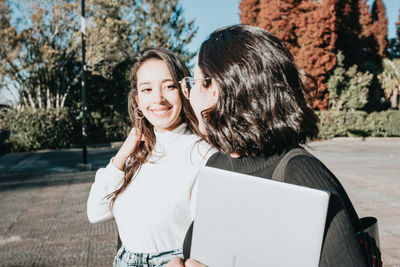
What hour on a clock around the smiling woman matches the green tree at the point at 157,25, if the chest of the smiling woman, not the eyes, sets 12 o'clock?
The green tree is roughly at 6 o'clock from the smiling woman.

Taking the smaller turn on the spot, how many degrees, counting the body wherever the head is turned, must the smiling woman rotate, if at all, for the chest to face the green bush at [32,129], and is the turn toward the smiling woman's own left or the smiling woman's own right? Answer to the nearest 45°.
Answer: approximately 180°

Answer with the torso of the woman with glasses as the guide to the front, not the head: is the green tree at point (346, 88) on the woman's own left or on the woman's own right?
on the woman's own right

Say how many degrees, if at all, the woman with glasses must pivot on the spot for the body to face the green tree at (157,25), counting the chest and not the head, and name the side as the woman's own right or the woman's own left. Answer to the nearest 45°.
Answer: approximately 45° to the woman's own right

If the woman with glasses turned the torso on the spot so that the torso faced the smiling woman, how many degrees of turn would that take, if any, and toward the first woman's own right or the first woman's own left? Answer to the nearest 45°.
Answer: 0° — they already face them

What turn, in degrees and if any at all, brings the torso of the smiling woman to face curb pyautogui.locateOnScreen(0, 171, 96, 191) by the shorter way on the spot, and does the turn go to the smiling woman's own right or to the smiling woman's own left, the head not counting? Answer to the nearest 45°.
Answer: approximately 180°

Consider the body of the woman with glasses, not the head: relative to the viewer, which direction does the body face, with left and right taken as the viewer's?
facing away from the viewer and to the left of the viewer

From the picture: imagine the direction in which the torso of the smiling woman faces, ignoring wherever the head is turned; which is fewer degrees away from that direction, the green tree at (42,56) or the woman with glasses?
the woman with glasses

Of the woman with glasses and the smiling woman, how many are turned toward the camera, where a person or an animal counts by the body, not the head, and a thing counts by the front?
1

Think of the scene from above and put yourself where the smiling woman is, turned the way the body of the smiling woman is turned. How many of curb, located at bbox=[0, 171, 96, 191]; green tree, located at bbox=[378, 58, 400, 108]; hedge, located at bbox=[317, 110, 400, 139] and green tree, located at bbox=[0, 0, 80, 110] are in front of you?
0

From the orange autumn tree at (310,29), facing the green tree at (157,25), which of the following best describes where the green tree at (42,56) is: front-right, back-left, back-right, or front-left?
front-left

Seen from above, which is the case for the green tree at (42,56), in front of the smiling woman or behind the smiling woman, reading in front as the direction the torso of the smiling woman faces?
behind

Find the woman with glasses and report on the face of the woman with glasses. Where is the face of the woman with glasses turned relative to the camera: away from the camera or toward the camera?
away from the camera

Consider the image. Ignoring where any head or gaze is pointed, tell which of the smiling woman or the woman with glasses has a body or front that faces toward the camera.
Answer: the smiling woman

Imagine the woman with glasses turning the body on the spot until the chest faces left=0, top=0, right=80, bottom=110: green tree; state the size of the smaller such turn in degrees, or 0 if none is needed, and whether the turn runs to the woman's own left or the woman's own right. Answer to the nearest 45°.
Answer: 0° — they already face it

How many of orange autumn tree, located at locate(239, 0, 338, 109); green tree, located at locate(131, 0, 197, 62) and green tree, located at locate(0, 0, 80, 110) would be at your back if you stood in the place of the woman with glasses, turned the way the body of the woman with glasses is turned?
0

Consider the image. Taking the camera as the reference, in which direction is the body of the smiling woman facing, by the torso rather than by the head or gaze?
toward the camera
